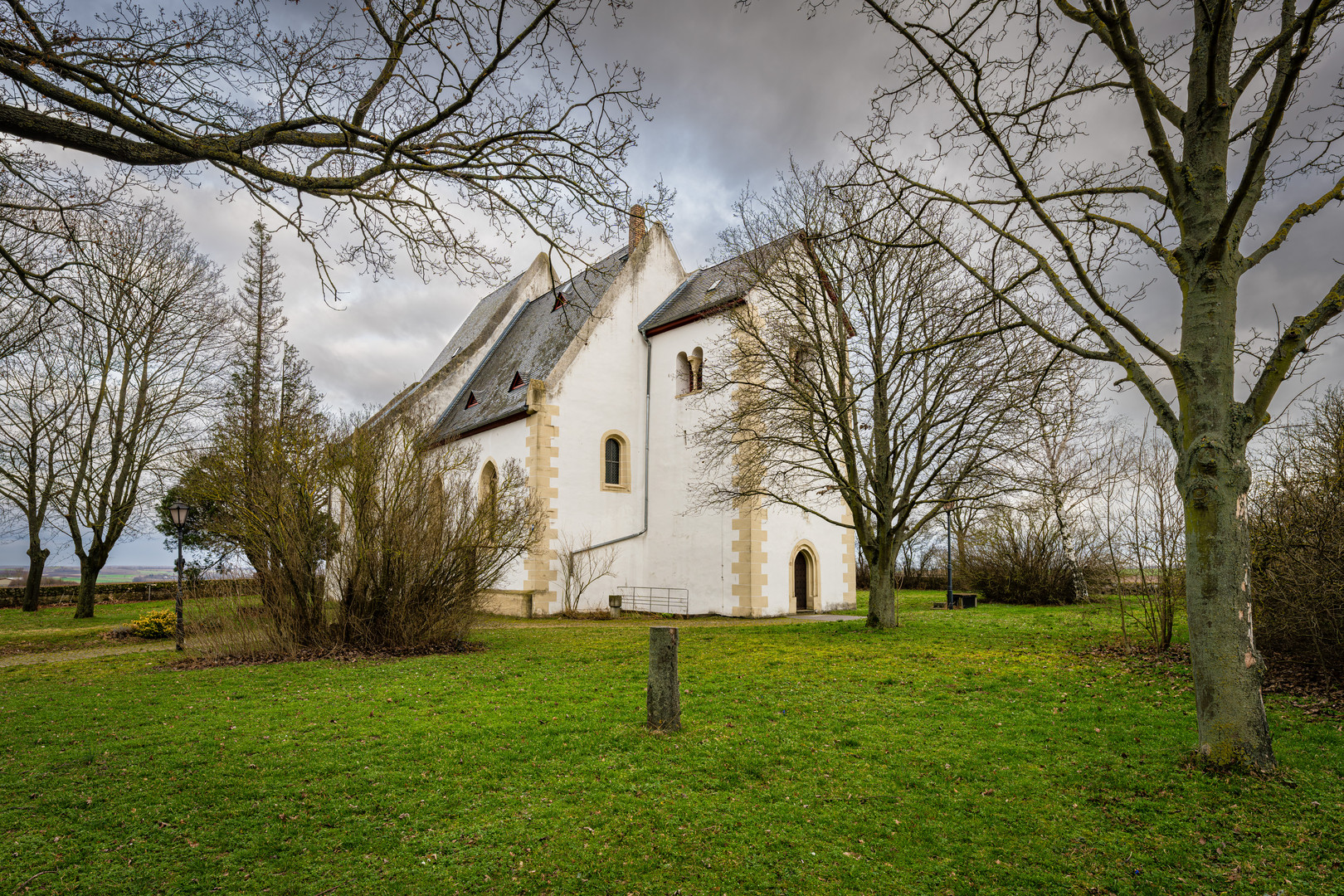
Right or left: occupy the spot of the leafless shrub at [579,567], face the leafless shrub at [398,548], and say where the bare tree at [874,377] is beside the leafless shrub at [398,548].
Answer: left

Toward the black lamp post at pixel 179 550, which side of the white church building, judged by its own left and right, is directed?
right

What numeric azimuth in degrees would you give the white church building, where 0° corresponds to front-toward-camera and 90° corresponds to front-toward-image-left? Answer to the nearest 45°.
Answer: approximately 315°

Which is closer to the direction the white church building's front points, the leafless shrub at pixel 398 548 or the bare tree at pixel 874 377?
the bare tree

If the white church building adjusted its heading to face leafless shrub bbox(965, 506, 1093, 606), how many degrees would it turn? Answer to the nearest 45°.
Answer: approximately 45° to its left
